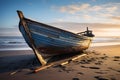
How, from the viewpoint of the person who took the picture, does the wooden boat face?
facing the viewer and to the left of the viewer
